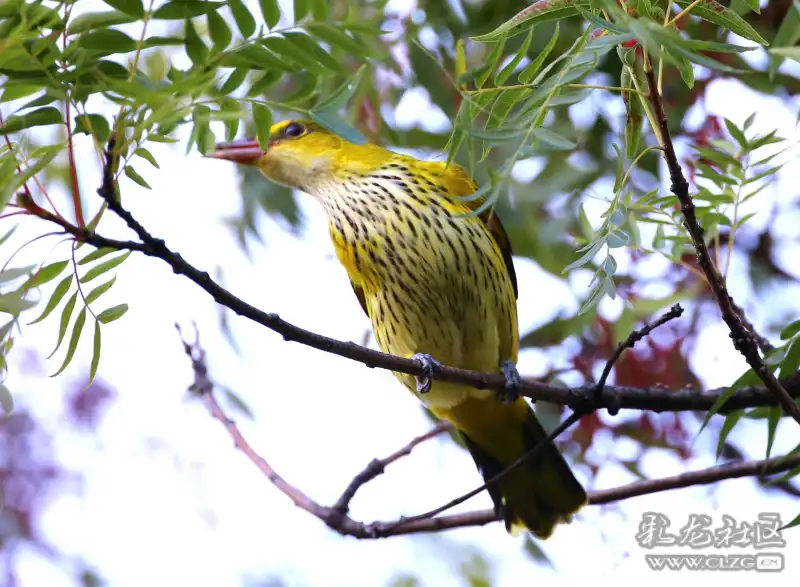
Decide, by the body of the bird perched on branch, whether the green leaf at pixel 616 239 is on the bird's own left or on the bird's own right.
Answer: on the bird's own left

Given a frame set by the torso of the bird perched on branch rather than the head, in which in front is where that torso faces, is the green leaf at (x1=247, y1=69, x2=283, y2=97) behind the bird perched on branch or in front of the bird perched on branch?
in front

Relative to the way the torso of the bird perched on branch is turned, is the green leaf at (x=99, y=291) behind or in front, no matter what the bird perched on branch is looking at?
in front

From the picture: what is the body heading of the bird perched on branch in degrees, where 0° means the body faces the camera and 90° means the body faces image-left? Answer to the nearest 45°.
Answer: approximately 45°
